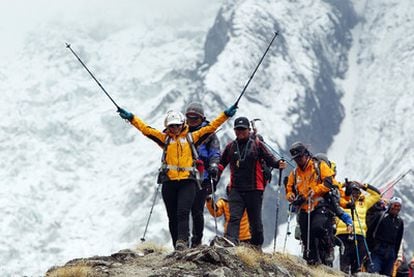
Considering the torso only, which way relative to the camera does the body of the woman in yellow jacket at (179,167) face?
toward the camera

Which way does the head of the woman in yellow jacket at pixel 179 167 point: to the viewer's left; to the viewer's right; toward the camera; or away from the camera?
toward the camera
